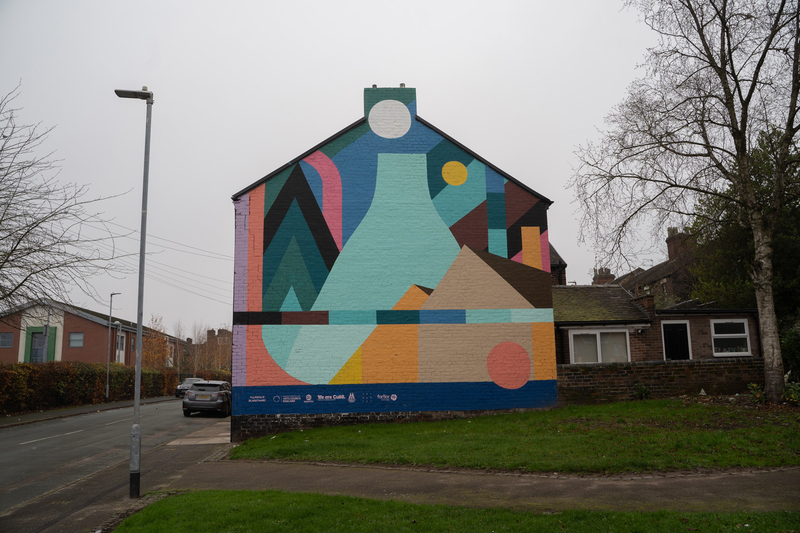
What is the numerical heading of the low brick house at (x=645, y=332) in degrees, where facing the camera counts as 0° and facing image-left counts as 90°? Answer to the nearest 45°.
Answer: approximately 0°

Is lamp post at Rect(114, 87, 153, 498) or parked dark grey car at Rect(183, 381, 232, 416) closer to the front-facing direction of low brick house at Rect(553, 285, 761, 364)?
the lamp post

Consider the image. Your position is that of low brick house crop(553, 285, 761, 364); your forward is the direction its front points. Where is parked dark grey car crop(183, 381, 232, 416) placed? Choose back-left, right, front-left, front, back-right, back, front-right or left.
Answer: right

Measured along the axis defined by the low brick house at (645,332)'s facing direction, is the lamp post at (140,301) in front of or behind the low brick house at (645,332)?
in front

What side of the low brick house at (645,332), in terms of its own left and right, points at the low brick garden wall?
front

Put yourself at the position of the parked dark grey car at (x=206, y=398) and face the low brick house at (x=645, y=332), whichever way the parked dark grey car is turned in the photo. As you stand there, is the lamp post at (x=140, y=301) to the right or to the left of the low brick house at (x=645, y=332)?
right

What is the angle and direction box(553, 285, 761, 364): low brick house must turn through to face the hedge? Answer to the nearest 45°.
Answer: approximately 90° to its right
